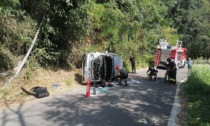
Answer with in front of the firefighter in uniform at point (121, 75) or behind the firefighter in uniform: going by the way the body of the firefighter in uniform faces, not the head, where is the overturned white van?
in front

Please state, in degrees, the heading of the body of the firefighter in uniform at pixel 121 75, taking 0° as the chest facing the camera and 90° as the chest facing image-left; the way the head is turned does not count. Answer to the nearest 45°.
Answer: approximately 90°
